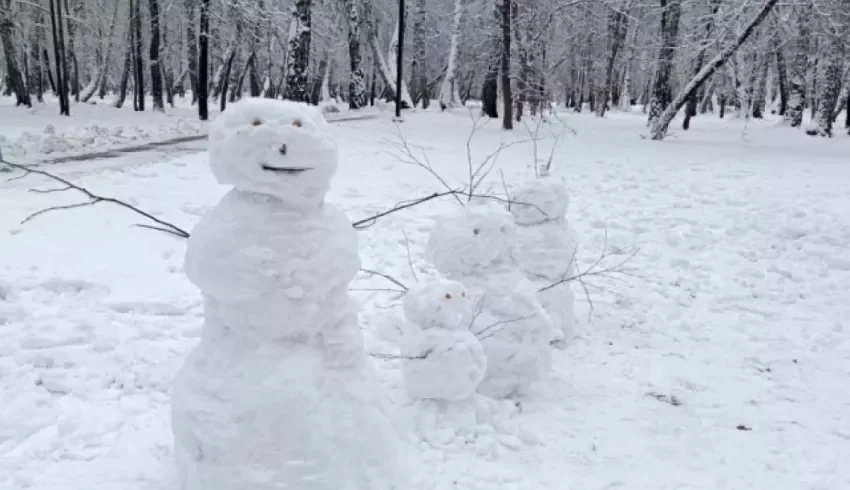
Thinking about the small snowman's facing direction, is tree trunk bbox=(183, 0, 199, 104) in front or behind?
behind

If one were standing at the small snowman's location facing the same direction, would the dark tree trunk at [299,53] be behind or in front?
behind

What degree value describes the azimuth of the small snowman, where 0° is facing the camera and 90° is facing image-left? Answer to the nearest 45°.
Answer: approximately 315°

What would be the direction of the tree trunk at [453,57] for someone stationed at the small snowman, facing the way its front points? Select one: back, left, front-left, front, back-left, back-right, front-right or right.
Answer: back-left

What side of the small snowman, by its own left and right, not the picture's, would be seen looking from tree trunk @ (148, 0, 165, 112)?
back

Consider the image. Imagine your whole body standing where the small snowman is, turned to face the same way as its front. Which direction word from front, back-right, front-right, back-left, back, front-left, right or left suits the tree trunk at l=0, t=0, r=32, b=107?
back

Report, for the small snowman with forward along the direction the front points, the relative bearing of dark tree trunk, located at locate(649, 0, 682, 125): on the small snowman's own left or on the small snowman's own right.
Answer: on the small snowman's own left

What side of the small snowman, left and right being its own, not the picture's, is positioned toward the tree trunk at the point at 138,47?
back

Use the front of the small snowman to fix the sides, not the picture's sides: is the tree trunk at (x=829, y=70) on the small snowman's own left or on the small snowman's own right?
on the small snowman's own left

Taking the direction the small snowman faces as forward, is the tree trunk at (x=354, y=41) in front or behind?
behind

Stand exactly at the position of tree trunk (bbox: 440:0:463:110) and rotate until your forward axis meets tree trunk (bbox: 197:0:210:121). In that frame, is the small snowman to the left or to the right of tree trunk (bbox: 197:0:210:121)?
left

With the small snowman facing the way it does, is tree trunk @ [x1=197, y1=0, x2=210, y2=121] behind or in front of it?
behind

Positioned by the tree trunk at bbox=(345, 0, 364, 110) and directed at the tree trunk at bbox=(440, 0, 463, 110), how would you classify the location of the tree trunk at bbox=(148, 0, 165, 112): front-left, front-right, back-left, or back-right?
back-right
